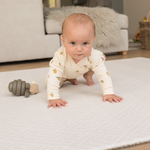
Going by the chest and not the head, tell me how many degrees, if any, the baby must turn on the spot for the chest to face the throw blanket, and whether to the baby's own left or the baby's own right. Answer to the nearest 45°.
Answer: approximately 180°

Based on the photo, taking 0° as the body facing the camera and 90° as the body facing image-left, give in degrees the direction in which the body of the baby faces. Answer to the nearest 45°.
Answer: approximately 0°

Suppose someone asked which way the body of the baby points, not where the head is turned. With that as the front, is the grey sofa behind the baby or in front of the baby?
behind
